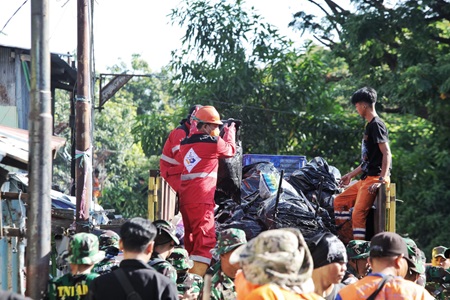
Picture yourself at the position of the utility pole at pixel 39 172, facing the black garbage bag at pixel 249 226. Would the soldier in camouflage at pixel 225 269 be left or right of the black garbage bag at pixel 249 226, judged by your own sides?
right

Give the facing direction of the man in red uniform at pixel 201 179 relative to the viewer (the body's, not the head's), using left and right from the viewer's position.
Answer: facing away from the viewer and to the right of the viewer

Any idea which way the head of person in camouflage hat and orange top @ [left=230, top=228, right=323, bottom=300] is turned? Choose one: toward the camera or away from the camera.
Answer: away from the camera

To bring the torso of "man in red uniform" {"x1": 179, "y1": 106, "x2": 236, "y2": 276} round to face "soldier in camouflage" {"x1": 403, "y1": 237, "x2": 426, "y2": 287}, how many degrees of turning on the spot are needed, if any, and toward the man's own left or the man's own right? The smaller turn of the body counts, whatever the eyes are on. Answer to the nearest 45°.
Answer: approximately 90° to the man's own right

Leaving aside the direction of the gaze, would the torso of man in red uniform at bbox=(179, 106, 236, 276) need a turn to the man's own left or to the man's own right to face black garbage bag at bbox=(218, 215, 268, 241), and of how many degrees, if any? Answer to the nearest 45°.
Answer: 0° — they already face it

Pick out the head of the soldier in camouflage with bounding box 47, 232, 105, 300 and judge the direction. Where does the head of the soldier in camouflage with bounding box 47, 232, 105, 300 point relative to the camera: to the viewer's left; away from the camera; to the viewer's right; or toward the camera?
away from the camera
